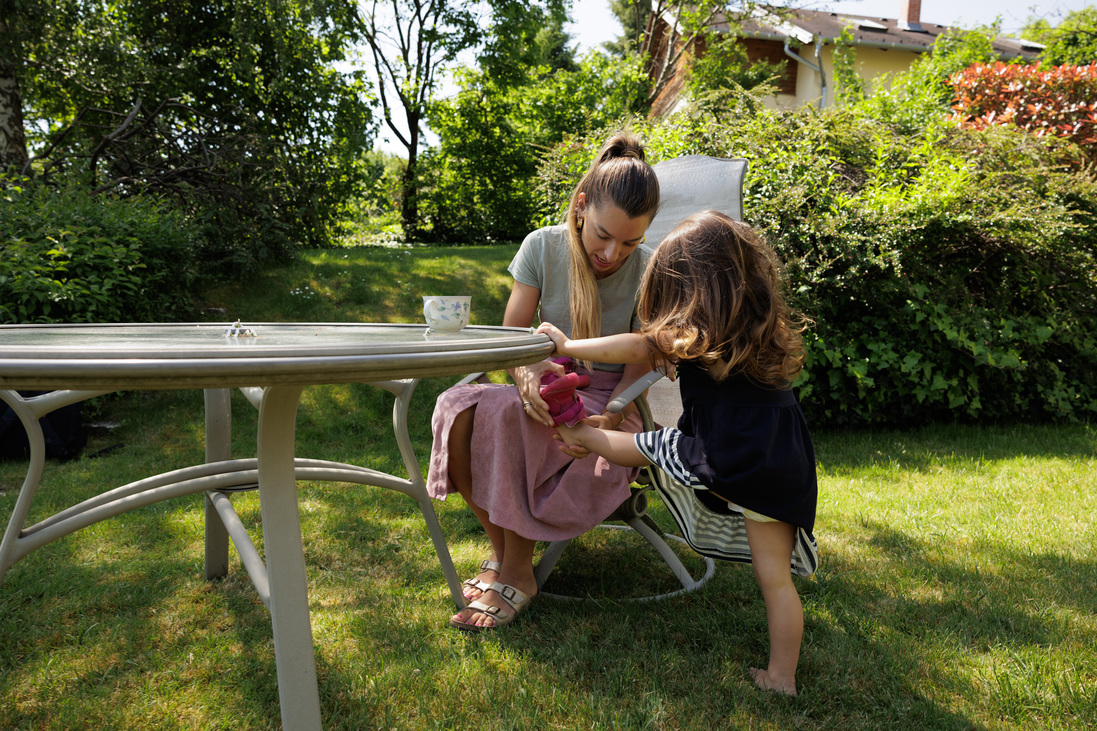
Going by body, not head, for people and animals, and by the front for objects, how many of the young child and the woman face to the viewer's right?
0

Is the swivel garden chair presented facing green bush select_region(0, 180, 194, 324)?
no

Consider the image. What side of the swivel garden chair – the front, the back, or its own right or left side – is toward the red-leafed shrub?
back

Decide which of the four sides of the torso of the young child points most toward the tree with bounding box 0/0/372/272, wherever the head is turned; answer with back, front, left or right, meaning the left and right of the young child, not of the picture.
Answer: front

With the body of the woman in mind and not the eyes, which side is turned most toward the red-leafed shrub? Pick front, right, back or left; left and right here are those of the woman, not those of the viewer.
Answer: back

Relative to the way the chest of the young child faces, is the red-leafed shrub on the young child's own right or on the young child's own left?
on the young child's own right

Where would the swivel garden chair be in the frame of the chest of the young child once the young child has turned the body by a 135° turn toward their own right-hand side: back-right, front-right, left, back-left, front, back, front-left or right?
left

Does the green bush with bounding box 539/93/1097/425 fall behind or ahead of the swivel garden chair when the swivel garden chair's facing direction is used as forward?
behind

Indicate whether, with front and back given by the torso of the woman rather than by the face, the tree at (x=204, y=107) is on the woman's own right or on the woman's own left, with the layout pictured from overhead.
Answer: on the woman's own right

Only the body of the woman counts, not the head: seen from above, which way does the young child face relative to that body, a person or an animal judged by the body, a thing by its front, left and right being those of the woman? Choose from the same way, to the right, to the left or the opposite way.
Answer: to the right

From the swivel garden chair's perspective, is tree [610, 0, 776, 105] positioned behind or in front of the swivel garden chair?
behind

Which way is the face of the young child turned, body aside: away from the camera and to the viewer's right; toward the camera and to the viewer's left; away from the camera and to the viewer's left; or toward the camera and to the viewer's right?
away from the camera and to the viewer's left

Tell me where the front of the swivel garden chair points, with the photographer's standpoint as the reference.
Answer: facing the viewer and to the left of the viewer

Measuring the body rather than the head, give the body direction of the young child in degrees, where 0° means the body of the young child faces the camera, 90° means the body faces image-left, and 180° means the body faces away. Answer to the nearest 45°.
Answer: approximately 135°
